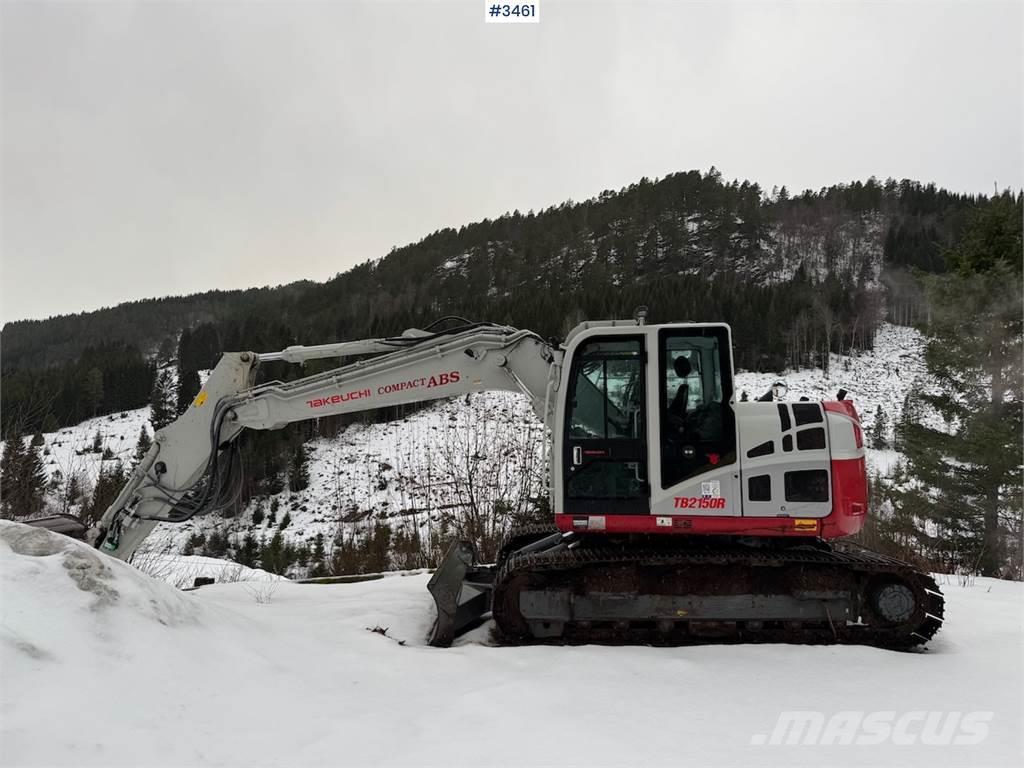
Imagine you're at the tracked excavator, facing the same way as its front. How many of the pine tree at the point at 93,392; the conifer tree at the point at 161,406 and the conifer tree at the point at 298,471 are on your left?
0

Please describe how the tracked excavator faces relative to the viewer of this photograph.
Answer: facing to the left of the viewer

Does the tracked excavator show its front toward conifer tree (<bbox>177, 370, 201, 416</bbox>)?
no

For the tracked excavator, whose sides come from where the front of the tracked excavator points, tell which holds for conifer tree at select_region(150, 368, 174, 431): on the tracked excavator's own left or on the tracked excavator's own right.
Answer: on the tracked excavator's own right

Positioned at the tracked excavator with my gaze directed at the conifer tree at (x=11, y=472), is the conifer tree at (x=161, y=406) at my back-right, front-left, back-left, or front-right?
front-right

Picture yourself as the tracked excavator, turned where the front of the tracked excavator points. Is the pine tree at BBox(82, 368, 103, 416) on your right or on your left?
on your right

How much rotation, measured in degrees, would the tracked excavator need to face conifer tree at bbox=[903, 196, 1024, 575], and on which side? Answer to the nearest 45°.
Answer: approximately 135° to its right

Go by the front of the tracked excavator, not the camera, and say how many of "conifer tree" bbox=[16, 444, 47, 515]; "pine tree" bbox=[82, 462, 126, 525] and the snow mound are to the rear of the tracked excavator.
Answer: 0

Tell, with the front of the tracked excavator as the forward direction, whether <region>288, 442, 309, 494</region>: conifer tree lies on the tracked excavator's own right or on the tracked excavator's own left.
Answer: on the tracked excavator's own right
